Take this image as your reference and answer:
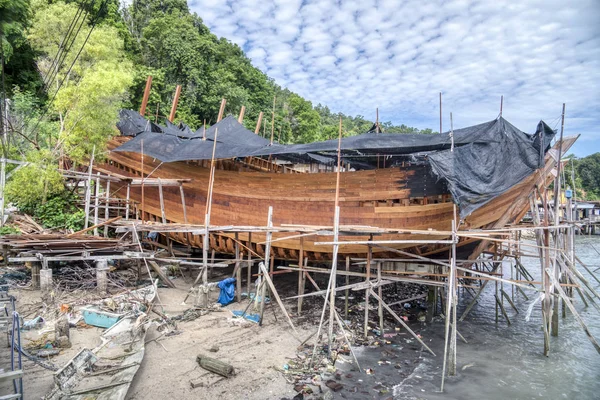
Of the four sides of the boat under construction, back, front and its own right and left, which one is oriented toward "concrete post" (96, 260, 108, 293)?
back

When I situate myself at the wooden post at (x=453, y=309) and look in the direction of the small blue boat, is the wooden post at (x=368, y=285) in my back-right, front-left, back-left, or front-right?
front-right

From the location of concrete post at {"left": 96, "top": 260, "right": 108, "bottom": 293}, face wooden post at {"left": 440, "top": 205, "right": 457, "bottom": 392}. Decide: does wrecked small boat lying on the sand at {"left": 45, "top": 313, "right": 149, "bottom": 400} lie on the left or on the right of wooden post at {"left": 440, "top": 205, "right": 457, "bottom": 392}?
right

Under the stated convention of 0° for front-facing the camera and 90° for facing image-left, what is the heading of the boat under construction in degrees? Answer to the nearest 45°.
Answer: approximately 270°

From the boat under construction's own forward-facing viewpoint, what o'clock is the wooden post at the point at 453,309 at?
The wooden post is roughly at 2 o'clock from the boat under construction.

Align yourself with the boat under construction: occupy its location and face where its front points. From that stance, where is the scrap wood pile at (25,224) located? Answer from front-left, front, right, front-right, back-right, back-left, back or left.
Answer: back
